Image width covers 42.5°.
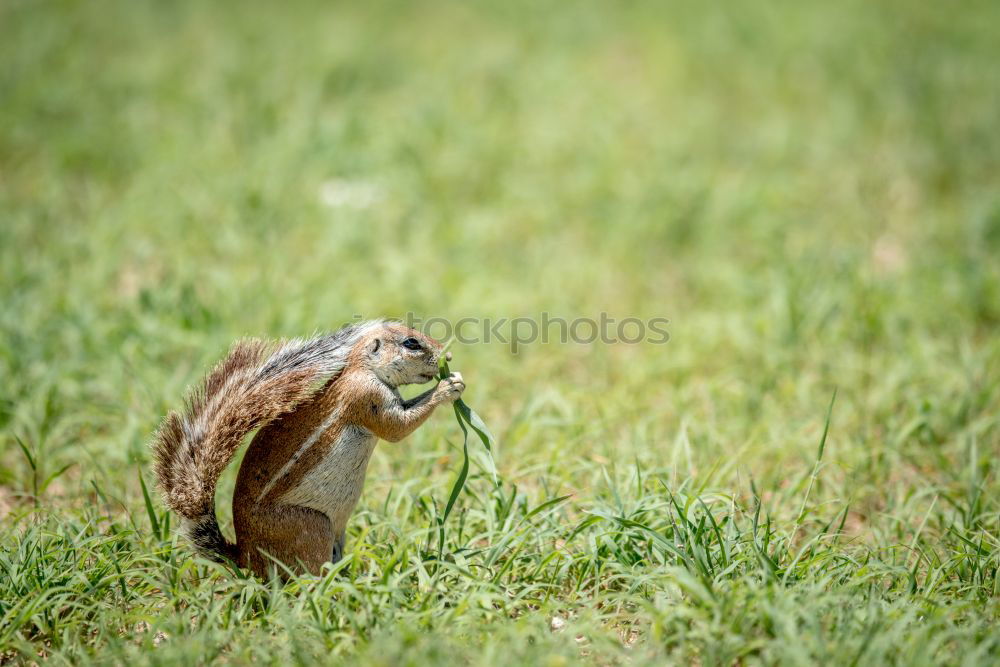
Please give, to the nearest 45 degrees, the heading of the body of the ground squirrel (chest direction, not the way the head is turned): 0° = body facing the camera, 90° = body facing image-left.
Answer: approximately 270°
